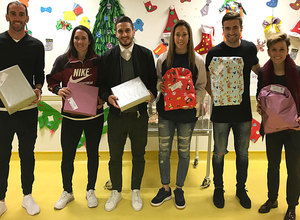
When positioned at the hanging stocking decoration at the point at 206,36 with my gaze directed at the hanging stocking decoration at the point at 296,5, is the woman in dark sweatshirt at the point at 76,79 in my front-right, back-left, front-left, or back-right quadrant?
back-right

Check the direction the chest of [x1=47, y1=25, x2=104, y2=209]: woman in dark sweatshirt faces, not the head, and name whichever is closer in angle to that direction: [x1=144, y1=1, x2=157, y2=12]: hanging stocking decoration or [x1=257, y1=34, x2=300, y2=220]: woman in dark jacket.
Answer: the woman in dark jacket

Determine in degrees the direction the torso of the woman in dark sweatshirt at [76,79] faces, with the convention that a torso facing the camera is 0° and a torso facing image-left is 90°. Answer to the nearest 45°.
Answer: approximately 0°

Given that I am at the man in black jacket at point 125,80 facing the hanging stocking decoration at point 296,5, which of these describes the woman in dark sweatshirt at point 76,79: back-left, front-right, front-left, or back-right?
back-left

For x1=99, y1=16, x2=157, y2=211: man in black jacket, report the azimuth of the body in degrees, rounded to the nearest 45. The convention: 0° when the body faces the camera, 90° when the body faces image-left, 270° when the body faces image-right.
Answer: approximately 0°

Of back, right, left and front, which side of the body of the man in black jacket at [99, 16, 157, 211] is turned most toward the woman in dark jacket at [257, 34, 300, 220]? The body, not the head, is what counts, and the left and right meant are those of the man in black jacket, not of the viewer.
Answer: left
